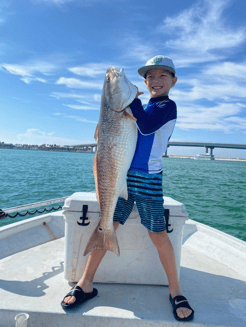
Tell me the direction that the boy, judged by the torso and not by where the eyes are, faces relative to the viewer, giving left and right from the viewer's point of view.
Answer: facing the viewer and to the left of the viewer
